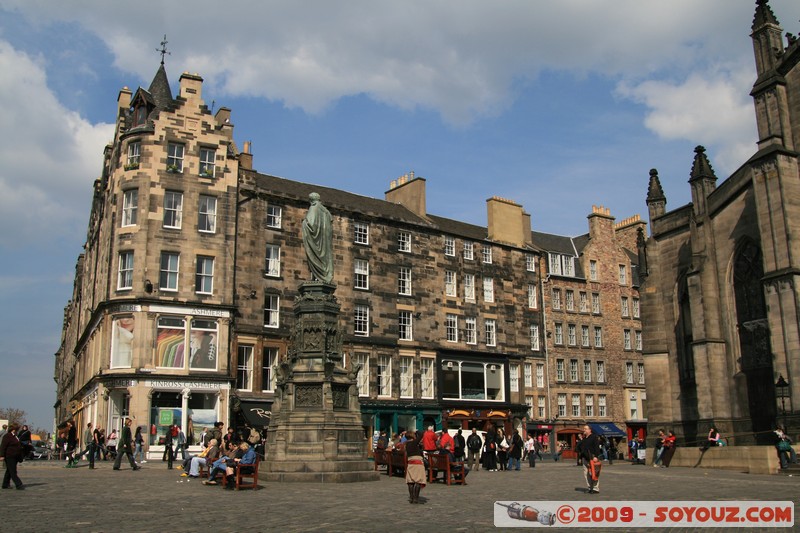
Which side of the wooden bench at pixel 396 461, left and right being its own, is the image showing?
back

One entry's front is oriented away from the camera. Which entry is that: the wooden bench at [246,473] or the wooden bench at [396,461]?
the wooden bench at [396,461]

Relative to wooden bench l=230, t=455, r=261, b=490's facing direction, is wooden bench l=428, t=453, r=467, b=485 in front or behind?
behind

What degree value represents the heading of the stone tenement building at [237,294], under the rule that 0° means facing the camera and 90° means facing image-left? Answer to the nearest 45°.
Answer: approximately 315°

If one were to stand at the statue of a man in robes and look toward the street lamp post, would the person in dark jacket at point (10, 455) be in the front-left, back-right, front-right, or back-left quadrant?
back-right

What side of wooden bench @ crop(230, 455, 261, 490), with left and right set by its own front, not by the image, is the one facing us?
left
